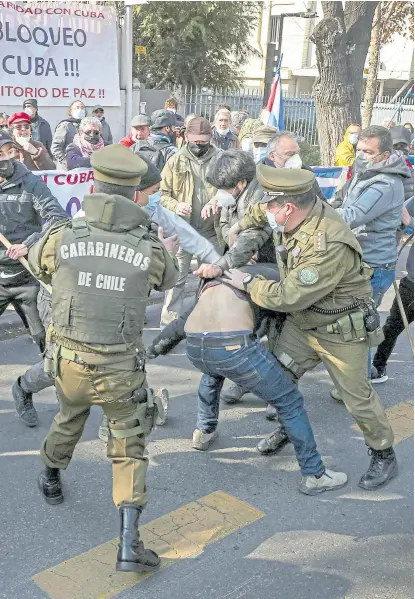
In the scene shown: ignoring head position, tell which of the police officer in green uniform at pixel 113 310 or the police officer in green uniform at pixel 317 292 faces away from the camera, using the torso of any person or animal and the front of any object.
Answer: the police officer in green uniform at pixel 113 310

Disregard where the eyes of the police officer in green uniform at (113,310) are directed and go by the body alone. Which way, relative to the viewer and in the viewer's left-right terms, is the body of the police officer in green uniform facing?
facing away from the viewer

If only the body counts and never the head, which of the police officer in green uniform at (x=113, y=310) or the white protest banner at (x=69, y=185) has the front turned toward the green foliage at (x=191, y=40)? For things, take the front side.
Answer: the police officer in green uniform

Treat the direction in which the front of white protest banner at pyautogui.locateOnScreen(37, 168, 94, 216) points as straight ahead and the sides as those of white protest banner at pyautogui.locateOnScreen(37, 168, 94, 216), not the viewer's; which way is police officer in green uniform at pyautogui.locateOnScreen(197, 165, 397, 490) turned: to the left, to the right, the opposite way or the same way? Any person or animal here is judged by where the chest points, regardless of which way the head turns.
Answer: to the right

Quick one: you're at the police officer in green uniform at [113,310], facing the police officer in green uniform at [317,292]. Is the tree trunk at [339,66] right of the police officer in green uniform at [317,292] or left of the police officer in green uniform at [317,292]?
left

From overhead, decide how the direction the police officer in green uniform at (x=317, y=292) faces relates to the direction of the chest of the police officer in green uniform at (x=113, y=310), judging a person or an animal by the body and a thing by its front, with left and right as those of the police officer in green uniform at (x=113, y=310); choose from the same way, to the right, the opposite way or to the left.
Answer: to the left

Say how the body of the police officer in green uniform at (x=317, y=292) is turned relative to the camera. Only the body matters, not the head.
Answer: to the viewer's left

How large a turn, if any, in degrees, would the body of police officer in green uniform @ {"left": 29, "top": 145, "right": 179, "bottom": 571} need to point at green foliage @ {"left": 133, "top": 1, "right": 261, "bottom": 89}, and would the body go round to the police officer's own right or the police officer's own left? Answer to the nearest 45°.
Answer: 0° — they already face it
